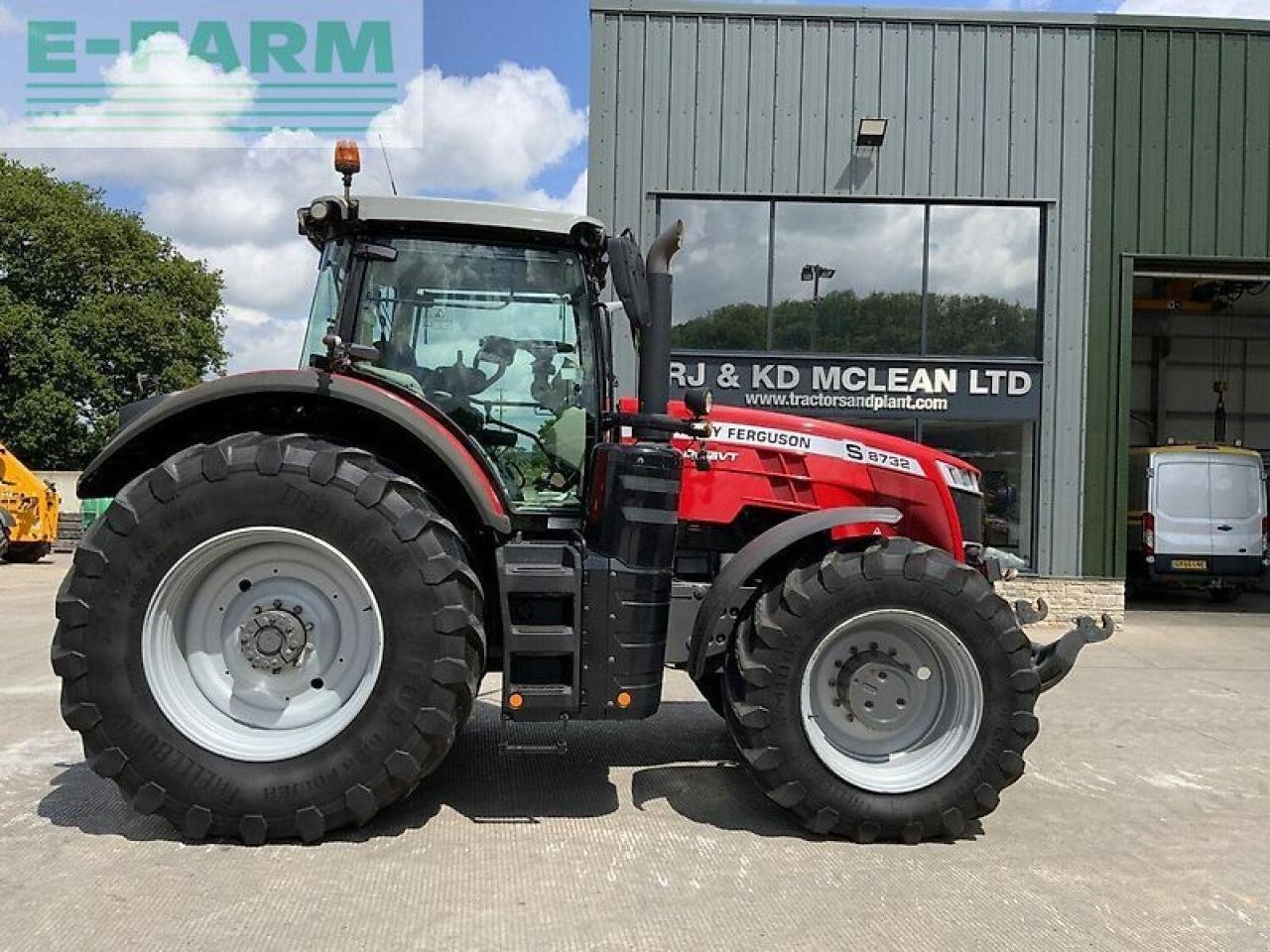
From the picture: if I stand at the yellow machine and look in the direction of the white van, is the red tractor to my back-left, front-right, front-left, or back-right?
front-right

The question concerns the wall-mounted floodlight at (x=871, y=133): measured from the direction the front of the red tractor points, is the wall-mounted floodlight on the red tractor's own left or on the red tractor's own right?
on the red tractor's own left

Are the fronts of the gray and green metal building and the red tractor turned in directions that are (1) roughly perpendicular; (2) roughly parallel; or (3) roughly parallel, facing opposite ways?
roughly perpendicular

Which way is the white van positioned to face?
away from the camera

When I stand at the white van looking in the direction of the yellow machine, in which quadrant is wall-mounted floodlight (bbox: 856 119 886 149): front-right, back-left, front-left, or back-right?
front-left

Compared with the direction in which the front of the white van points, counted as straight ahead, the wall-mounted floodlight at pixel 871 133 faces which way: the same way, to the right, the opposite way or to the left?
the opposite way

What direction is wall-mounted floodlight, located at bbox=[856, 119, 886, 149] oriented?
toward the camera

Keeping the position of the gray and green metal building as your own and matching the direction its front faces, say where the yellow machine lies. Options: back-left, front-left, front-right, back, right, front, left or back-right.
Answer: right

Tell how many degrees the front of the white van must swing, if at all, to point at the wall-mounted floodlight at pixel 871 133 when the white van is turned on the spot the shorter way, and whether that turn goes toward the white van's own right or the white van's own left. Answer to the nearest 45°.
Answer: approximately 135° to the white van's own left

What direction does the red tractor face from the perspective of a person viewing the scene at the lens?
facing to the right of the viewer

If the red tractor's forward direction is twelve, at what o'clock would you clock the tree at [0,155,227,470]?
The tree is roughly at 8 o'clock from the red tractor.

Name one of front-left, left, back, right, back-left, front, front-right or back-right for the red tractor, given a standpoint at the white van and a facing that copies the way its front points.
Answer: back

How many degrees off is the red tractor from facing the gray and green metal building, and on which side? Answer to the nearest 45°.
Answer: approximately 45° to its left

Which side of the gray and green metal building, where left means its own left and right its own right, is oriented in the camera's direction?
front

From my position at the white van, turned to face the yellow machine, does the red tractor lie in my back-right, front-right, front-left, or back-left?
front-left
